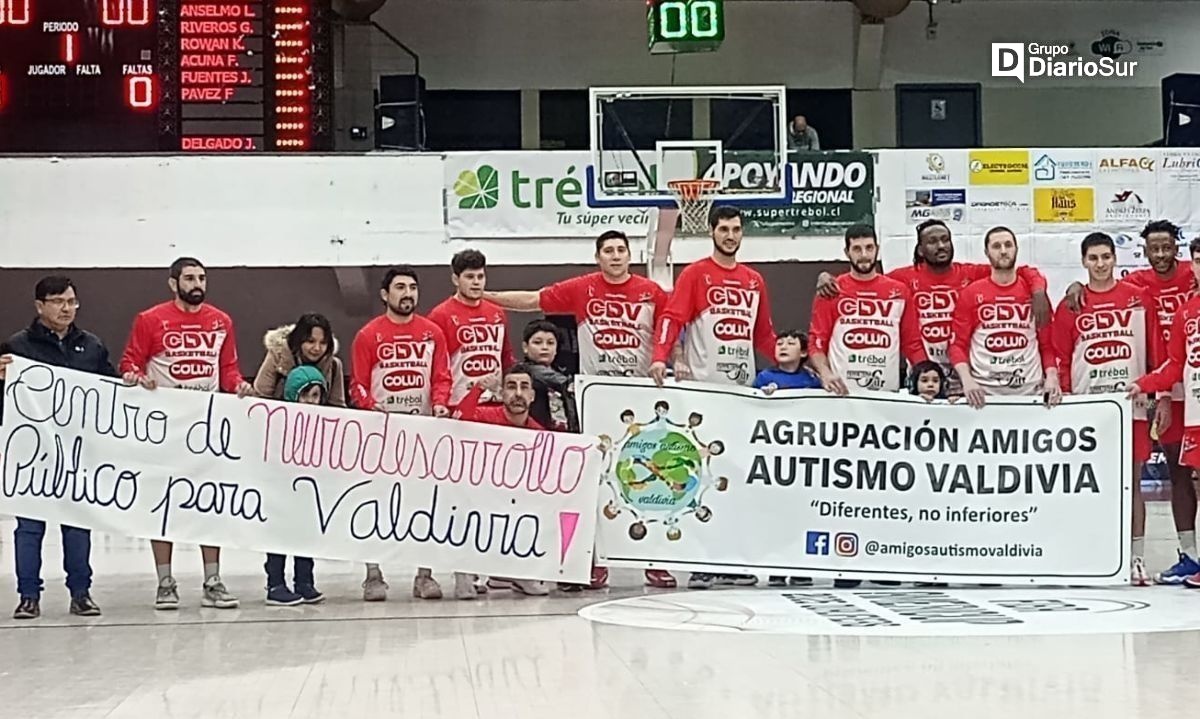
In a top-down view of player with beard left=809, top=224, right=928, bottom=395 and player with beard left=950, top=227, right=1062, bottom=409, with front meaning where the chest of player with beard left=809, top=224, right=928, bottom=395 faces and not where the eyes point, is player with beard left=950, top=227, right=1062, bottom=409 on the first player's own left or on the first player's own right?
on the first player's own left

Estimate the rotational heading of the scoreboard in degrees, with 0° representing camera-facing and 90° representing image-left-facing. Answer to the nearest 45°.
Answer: approximately 0°

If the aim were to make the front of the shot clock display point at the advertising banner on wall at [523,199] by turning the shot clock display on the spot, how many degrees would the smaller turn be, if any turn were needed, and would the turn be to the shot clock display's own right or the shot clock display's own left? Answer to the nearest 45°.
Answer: approximately 180°

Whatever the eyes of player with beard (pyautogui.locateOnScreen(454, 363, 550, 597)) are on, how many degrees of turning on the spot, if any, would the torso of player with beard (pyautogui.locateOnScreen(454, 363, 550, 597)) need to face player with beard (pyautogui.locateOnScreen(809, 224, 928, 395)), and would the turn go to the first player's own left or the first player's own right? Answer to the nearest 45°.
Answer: approximately 90° to the first player's own left

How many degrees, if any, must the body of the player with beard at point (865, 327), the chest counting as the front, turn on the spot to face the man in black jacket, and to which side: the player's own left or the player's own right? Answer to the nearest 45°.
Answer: approximately 90° to the player's own right

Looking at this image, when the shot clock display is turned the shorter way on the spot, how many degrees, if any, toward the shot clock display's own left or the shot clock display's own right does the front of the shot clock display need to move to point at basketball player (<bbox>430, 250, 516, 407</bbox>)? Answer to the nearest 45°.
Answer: approximately 45° to the shot clock display's own right
